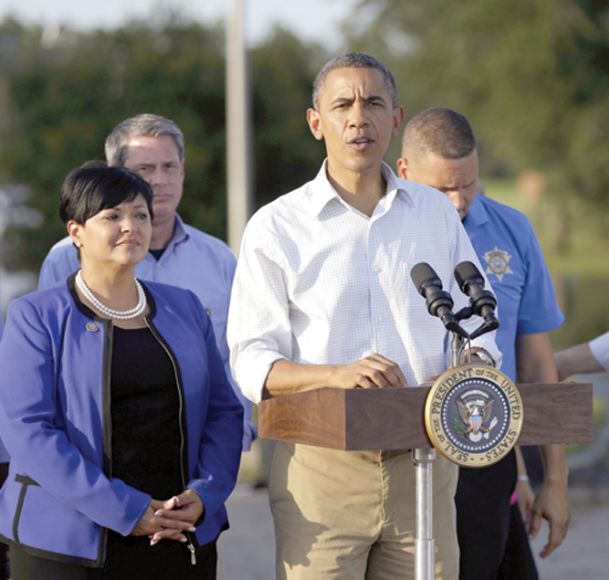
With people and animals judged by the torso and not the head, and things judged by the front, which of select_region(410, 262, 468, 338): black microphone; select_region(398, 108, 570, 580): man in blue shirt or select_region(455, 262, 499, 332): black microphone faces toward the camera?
the man in blue shirt

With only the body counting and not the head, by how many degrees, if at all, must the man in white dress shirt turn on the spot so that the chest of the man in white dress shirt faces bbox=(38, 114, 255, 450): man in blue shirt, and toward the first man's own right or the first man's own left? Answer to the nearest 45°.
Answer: approximately 135° to the first man's own right

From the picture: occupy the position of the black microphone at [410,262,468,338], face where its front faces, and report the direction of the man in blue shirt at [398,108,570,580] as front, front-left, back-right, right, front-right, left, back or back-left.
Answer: front-right

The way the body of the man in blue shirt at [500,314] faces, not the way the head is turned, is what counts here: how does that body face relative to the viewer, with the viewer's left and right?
facing the viewer

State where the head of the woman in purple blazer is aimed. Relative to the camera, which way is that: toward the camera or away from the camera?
toward the camera

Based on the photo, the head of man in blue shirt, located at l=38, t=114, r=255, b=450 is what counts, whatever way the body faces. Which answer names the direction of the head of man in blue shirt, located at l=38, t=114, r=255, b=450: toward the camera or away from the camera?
toward the camera

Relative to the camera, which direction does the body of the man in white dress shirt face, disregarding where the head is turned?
toward the camera

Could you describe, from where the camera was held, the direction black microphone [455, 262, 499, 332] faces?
facing away from the viewer and to the left of the viewer

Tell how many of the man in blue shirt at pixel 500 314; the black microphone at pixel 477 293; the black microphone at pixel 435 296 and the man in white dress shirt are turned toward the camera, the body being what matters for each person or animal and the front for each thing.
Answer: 2

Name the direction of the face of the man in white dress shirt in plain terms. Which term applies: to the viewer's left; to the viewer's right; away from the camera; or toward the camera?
toward the camera

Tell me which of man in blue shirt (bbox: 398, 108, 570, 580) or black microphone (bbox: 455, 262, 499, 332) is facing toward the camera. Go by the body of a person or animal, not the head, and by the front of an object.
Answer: the man in blue shirt

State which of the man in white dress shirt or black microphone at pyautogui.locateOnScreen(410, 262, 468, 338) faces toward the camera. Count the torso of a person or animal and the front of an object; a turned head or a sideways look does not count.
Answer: the man in white dress shirt

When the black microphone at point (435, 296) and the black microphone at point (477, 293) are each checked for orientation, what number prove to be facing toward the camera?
0
